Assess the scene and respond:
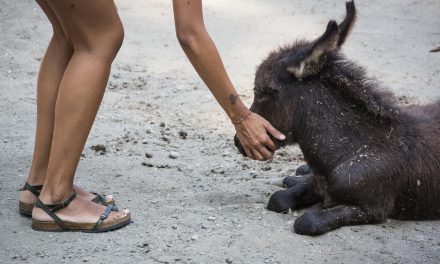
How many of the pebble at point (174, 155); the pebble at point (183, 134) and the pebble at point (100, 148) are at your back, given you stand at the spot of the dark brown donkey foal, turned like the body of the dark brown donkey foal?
0

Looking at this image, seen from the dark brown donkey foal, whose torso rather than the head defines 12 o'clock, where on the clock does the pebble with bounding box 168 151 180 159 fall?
The pebble is roughly at 1 o'clock from the dark brown donkey foal.

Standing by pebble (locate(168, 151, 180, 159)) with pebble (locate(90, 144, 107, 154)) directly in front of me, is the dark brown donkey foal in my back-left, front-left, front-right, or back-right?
back-left

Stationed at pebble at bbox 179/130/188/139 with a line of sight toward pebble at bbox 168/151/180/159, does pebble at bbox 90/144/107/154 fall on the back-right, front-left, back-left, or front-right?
front-right

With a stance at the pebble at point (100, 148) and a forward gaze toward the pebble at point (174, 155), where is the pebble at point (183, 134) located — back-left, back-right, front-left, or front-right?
front-left

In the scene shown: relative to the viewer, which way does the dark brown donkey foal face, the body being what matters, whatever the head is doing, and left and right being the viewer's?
facing to the left of the viewer

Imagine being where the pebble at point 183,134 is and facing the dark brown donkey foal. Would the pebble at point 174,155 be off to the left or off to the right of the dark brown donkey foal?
right

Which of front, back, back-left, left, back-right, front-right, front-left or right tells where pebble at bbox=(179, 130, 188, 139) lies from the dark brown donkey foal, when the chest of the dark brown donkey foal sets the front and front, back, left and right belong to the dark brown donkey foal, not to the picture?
front-right

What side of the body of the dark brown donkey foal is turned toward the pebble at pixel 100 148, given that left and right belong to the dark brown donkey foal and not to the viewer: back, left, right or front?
front
